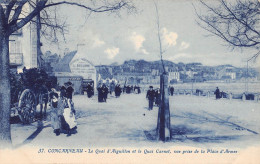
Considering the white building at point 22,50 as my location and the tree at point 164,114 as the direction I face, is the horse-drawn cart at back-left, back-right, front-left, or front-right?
front-right
